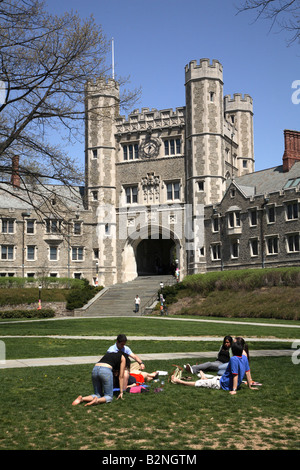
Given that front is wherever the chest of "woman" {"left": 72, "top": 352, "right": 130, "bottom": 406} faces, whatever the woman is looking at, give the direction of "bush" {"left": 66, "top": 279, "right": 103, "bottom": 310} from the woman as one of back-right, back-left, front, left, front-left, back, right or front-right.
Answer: front-left

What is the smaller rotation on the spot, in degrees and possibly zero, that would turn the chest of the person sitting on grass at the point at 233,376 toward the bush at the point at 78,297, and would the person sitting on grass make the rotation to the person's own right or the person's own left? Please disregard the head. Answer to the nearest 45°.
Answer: approximately 45° to the person's own right

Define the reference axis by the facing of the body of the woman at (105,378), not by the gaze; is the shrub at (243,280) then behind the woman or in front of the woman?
in front

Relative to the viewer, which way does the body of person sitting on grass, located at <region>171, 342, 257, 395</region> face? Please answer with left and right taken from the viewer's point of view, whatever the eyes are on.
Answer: facing away from the viewer and to the left of the viewer

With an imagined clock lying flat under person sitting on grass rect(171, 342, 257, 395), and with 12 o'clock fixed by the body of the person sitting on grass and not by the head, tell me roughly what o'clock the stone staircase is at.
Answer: The stone staircase is roughly at 1 o'clock from the person sitting on grass.

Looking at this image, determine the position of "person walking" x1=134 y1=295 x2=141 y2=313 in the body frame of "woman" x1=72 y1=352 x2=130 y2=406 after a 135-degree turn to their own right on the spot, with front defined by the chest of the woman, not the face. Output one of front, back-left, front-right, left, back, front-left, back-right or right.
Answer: back

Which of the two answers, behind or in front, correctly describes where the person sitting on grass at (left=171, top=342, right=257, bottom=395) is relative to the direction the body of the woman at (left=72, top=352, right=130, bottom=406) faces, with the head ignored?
in front

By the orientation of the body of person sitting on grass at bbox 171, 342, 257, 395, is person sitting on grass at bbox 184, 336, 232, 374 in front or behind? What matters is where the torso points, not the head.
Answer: in front

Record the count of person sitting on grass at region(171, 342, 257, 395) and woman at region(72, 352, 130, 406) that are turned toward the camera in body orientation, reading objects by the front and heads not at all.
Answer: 0

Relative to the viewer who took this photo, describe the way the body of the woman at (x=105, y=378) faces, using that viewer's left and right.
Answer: facing away from the viewer and to the right of the viewer

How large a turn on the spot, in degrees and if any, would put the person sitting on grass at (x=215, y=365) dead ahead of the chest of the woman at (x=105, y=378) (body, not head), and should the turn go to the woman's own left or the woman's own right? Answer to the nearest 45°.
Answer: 0° — they already face them

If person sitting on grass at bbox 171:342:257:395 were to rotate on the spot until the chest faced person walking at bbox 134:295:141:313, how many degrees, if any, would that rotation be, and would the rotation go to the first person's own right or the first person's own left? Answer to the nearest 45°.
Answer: approximately 45° to the first person's own right
